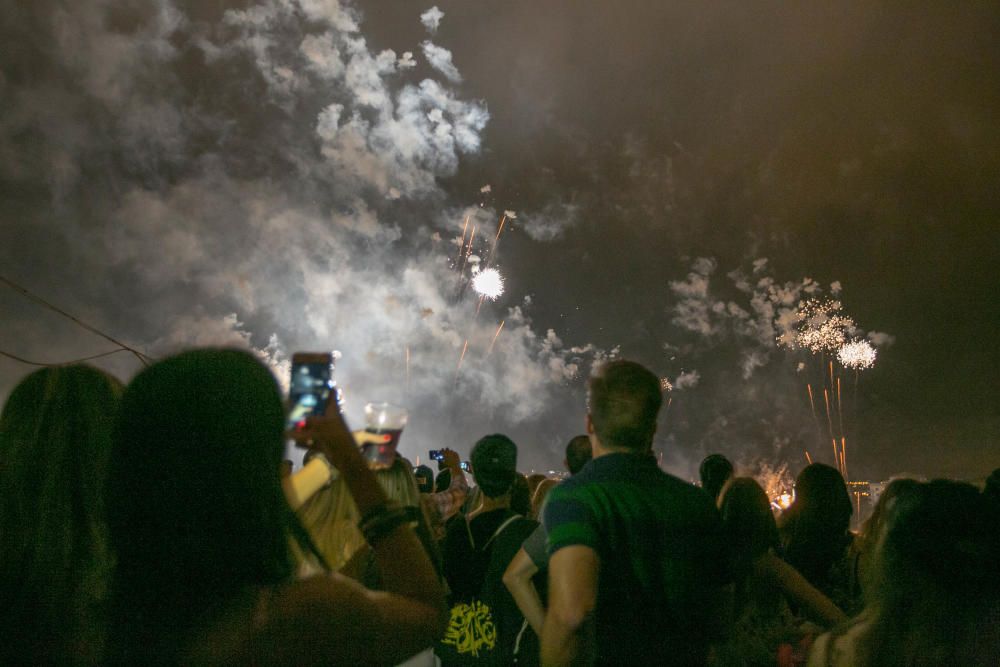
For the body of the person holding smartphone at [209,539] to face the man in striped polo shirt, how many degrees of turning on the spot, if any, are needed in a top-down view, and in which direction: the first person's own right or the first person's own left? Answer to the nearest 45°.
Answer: approximately 45° to the first person's own right

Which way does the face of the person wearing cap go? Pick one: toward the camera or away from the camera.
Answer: away from the camera

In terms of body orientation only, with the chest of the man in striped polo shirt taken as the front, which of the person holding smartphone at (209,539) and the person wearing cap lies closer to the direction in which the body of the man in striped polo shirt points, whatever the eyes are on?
the person wearing cap

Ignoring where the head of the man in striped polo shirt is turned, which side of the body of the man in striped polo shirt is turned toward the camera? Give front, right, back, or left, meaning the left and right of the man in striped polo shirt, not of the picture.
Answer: back

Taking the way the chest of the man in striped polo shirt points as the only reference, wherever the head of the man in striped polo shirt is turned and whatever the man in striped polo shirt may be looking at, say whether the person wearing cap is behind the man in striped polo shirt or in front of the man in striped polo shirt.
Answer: in front

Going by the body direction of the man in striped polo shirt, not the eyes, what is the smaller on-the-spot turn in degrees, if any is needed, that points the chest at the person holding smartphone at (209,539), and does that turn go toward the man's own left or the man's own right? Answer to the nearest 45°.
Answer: approximately 135° to the man's own left

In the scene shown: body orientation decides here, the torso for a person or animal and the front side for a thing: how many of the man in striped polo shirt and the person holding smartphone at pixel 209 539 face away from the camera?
2

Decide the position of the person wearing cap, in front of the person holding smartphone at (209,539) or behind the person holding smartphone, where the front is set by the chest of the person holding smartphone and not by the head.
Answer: in front

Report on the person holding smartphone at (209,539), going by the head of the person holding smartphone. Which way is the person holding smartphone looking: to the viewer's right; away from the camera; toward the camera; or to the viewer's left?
away from the camera

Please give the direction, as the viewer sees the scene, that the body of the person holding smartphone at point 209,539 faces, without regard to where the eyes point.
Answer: away from the camera
